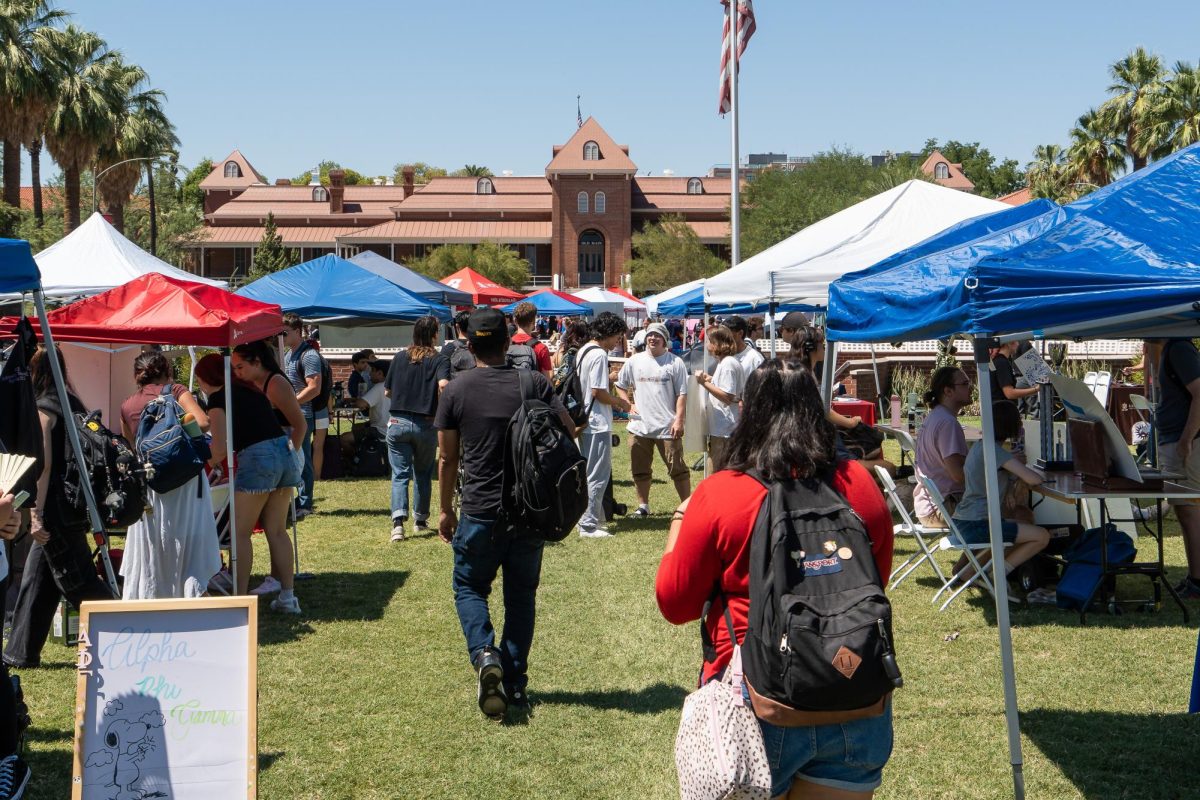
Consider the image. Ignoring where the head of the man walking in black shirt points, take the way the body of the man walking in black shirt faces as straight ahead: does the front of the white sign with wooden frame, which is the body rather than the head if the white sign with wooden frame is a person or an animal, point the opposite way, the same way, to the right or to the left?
the opposite way

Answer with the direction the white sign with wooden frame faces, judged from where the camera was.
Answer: facing the viewer

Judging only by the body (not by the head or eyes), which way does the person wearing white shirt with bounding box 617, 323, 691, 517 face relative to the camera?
toward the camera

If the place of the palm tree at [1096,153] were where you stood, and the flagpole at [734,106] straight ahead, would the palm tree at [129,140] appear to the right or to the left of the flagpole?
right

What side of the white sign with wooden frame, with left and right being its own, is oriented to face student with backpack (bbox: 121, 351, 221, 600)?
back

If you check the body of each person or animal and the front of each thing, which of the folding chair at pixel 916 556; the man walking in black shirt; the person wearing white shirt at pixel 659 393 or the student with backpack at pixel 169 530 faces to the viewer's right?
the folding chair

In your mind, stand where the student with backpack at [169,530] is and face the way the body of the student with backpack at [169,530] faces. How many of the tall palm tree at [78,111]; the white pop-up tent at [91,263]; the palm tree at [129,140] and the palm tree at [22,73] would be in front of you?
4

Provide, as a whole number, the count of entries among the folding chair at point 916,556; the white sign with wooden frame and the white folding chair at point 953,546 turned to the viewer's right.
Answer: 2

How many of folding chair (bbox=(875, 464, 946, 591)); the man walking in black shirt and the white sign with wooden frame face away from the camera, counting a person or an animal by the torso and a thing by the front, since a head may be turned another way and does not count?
1

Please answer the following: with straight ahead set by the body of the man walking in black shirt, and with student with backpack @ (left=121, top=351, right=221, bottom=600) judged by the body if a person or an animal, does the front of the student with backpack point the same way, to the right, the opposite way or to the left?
the same way

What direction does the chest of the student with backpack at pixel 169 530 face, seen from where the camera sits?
away from the camera

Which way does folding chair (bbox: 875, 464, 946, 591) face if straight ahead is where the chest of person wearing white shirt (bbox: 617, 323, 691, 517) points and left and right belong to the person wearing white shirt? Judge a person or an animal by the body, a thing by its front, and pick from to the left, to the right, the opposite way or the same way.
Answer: to the left

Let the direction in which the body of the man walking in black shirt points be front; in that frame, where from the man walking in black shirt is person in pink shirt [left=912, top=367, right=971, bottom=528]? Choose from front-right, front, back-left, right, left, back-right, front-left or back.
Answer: front-right

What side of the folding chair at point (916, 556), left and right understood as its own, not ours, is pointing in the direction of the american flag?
left

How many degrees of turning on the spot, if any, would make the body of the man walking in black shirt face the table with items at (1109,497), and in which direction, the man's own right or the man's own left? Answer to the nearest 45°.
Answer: approximately 90° to the man's own right

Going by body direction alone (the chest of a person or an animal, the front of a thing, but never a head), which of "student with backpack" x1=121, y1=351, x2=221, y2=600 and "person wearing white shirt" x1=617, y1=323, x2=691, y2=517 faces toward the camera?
the person wearing white shirt

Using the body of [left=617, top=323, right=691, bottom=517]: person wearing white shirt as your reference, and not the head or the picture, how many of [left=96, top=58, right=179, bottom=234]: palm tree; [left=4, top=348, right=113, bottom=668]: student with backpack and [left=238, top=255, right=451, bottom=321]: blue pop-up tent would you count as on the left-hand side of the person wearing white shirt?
0

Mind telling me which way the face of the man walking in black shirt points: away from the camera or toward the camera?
away from the camera

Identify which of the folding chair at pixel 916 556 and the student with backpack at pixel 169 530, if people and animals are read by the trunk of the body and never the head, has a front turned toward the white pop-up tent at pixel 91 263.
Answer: the student with backpack

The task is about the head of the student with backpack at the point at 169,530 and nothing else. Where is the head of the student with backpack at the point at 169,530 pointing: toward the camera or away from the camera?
away from the camera

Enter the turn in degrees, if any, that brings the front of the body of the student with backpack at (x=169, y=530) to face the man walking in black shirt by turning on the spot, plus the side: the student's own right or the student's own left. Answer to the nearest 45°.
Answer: approximately 135° to the student's own right

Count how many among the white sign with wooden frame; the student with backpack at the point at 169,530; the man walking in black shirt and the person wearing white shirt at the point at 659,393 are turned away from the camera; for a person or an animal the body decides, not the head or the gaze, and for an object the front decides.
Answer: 2

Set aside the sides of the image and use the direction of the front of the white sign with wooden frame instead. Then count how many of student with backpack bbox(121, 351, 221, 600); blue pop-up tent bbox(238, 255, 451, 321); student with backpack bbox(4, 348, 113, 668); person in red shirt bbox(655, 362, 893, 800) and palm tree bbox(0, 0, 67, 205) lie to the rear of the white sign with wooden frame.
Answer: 4
